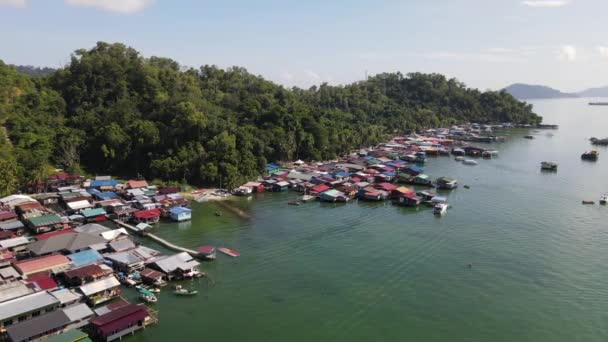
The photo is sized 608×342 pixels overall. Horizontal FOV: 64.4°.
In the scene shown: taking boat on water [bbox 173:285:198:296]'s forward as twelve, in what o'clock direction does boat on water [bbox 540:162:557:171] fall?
boat on water [bbox 540:162:557:171] is roughly at 11 o'clock from boat on water [bbox 173:285:198:296].

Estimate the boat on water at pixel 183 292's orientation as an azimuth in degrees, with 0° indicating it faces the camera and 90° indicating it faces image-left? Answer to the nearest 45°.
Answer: approximately 270°

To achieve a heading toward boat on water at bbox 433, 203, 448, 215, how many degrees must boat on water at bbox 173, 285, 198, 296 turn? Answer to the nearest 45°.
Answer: approximately 45° to its left

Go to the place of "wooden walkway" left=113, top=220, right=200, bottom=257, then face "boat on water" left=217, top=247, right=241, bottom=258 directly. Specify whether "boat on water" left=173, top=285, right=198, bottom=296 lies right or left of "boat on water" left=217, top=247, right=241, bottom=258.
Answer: right

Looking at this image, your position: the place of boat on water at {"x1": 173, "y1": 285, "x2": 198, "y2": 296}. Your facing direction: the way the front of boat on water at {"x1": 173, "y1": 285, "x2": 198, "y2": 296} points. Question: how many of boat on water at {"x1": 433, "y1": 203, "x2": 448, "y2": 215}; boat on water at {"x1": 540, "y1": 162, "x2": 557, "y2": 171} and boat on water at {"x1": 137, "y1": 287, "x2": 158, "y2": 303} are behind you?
1

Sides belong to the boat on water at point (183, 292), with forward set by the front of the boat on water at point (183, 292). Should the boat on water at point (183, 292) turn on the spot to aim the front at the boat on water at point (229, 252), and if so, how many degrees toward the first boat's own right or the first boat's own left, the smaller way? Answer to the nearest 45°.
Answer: approximately 45° to the first boat's own left

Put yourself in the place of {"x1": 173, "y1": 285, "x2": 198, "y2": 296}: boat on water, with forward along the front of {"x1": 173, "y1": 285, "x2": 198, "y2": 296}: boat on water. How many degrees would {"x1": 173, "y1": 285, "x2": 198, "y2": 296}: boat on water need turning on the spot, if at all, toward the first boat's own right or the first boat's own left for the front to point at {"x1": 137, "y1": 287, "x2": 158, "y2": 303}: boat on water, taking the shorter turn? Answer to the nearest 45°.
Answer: approximately 180°

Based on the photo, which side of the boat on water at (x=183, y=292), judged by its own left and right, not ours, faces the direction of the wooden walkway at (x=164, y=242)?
left
